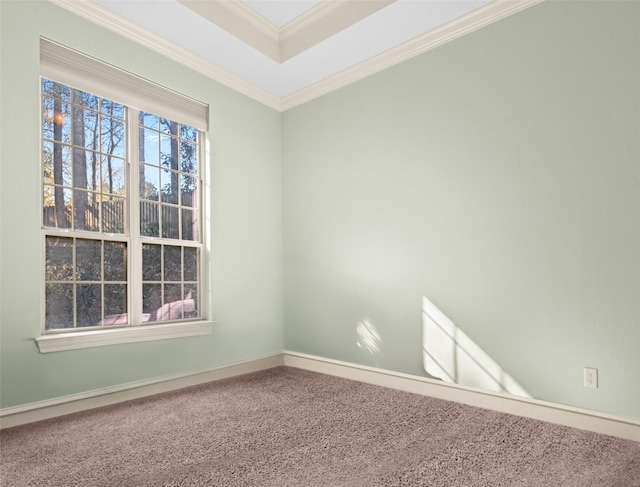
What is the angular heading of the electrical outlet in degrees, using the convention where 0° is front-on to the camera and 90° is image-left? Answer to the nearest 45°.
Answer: approximately 0°

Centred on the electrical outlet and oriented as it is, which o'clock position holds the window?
The window is roughly at 2 o'clock from the electrical outlet.
